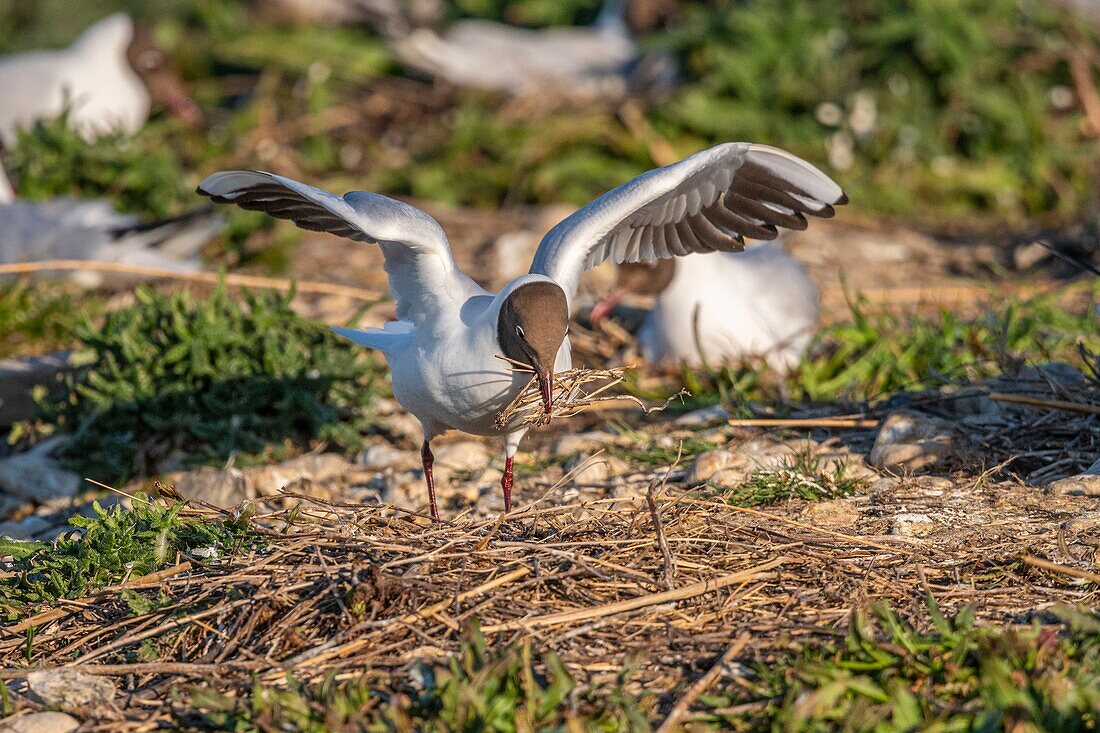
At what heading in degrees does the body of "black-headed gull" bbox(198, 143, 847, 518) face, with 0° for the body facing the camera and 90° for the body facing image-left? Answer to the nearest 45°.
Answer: approximately 315°

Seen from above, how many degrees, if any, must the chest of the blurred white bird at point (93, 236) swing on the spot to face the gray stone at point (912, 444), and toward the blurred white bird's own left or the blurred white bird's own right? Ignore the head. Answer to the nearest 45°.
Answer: approximately 135° to the blurred white bird's own left

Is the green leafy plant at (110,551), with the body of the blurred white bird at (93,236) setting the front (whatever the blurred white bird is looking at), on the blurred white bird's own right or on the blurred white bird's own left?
on the blurred white bird's own left

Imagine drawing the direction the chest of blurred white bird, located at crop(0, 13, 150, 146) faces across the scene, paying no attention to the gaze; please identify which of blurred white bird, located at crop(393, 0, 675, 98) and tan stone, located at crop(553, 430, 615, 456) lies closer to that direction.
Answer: the blurred white bird

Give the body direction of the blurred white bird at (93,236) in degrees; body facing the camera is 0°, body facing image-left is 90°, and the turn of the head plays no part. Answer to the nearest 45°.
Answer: approximately 90°

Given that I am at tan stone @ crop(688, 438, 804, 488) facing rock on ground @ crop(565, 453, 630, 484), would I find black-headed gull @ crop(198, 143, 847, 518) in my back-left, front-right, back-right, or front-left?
front-left

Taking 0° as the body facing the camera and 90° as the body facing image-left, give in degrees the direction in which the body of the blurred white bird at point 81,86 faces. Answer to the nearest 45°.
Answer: approximately 270°

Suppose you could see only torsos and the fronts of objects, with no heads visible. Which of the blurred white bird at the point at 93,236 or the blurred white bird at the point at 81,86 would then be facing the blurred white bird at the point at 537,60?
the blurred white bird at the point at 81,86

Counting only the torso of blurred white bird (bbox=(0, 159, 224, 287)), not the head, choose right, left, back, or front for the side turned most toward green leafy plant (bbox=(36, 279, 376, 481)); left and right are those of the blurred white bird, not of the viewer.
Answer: left

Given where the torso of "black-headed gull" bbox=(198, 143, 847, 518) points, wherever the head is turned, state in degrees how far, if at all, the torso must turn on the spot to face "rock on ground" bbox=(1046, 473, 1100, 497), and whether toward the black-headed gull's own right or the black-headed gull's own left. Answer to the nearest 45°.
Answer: approximately 45° to the black-headed gull's own left
